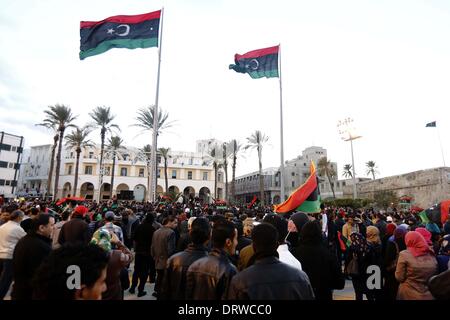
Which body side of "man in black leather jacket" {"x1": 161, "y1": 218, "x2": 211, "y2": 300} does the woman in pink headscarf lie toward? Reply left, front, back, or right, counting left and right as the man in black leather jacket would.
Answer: right

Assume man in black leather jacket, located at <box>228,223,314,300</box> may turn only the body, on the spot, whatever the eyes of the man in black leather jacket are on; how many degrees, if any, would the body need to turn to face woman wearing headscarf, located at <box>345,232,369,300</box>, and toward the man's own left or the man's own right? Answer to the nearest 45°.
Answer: approximately 45° to the man's own right

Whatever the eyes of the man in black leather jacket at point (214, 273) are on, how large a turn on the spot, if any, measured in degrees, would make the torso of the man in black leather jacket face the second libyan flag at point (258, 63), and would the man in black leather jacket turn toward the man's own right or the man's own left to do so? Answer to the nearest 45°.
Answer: approximately 45° to the man's own left

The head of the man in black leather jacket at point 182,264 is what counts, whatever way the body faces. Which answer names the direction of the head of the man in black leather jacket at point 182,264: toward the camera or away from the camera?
away from the camera

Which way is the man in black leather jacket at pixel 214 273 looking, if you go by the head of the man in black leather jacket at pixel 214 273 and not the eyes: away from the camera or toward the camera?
away from the camera

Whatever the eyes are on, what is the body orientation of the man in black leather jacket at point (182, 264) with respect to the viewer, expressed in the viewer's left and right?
facing away from the viewer

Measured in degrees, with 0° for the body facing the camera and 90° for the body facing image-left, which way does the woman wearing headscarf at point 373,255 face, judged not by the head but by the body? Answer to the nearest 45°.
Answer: approximately 180°

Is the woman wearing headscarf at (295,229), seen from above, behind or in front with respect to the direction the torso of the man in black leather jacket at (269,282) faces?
in front

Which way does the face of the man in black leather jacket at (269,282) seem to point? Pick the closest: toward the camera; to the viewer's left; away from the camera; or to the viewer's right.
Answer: away from the camera

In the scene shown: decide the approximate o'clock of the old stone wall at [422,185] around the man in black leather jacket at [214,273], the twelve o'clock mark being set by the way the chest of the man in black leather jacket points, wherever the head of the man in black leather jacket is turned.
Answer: The old stone wall is roughly at 12 o'clock from the man in black leather jacket.

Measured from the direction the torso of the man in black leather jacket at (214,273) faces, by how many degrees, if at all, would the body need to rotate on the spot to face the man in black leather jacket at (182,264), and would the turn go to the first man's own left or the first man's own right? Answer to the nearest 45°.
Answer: approximately 90° to the first man's own left

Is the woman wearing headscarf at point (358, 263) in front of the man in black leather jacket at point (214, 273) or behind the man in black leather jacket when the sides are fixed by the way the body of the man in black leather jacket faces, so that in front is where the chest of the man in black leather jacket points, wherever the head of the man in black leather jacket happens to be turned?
in front

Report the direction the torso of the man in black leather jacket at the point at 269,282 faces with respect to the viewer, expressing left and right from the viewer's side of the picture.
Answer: facing away from the viewer
